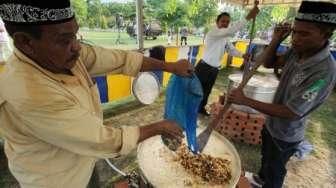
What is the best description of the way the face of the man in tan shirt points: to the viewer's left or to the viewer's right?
to the viewer's right

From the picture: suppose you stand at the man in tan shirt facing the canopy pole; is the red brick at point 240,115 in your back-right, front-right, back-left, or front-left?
front-right

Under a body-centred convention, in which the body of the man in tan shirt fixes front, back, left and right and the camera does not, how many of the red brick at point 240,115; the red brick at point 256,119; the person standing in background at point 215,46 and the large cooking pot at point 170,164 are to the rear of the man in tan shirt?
0

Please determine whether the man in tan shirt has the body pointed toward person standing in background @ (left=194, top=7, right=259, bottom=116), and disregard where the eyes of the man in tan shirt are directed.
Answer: no

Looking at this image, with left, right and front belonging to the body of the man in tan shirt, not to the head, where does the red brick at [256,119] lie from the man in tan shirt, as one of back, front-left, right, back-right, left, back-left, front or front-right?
front-left

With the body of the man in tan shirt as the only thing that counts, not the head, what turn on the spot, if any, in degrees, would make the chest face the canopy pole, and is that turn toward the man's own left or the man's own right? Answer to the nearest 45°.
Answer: approximately 90° to the man's own left

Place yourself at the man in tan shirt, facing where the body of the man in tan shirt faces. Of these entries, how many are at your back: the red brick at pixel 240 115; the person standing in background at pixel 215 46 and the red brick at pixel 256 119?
0

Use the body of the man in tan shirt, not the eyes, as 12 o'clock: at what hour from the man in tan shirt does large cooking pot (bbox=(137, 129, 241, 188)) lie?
The large cooking pot is roughly at 11 o'clock from the man in tan shirt.

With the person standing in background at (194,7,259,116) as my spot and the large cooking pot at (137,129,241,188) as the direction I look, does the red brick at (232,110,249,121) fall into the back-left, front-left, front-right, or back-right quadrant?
front-left

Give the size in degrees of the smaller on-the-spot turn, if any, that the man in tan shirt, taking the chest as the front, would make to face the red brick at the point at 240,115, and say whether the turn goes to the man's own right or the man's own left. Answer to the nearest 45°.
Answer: approximately 45° to the man's own left

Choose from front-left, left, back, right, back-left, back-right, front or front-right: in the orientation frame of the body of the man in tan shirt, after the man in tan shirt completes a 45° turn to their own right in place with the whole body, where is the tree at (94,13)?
back-left

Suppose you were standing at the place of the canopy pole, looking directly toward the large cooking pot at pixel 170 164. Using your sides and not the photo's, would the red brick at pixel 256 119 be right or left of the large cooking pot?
left

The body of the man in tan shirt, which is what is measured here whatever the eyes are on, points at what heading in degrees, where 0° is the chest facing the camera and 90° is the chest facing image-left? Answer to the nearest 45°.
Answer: approximately 270°

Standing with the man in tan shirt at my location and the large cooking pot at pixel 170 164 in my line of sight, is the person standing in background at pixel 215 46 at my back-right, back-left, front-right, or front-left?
front-left
